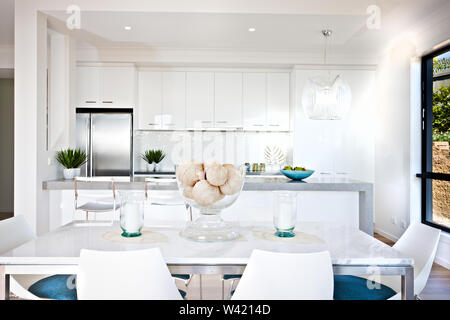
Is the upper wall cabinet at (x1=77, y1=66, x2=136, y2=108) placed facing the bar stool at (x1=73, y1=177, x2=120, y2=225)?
yes

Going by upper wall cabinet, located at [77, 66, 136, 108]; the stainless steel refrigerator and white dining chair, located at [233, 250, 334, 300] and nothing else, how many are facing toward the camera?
2

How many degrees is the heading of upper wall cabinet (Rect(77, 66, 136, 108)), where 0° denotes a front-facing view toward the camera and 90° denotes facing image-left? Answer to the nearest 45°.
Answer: approximately 0°

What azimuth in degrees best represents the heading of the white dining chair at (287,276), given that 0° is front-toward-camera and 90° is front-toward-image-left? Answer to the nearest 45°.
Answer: approximately 180°
